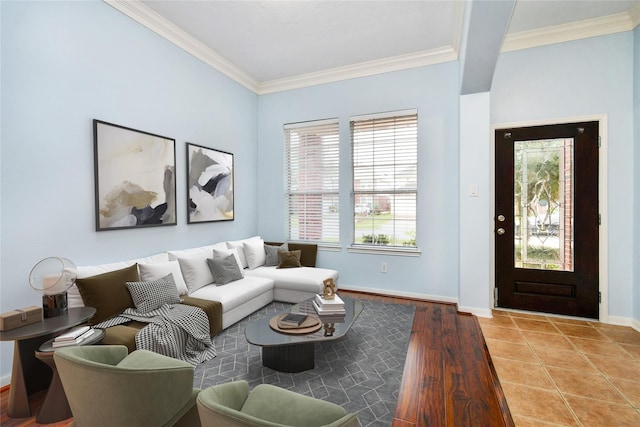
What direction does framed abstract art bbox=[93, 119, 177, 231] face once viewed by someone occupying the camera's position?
facing the viewer and to the right of the viewer

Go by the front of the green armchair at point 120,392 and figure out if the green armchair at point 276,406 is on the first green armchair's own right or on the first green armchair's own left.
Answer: on the first green armchair's own right

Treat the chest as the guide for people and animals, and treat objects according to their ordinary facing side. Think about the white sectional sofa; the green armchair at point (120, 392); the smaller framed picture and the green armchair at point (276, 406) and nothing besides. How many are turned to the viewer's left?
0

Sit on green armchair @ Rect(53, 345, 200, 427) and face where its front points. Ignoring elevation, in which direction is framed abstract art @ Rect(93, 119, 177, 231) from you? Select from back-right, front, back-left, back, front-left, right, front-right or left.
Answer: front-left

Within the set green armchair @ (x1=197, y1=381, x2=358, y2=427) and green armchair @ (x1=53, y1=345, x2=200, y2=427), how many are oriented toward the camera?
0

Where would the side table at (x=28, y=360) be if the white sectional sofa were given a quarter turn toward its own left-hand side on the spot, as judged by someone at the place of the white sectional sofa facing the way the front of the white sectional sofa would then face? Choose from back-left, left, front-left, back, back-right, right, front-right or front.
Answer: back

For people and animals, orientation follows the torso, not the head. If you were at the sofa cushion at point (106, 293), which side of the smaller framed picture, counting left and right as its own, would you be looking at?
right

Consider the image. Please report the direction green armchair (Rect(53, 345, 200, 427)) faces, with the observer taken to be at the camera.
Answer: facing away from the viewer and to the right of the viewer

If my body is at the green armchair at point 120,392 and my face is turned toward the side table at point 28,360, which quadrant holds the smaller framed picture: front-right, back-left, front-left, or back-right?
front-right

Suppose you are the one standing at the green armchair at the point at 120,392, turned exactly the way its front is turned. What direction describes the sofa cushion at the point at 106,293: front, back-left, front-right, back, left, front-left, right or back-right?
front-left

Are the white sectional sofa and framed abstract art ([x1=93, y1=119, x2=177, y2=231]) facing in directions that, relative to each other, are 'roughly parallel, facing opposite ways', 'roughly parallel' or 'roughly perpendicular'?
roughly parallel

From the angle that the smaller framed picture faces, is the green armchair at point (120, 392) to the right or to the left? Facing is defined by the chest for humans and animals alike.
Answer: on its right

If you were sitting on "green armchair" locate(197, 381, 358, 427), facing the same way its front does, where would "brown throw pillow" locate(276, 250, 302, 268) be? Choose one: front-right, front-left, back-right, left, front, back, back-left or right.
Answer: front-left

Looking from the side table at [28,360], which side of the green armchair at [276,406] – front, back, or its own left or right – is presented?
left
